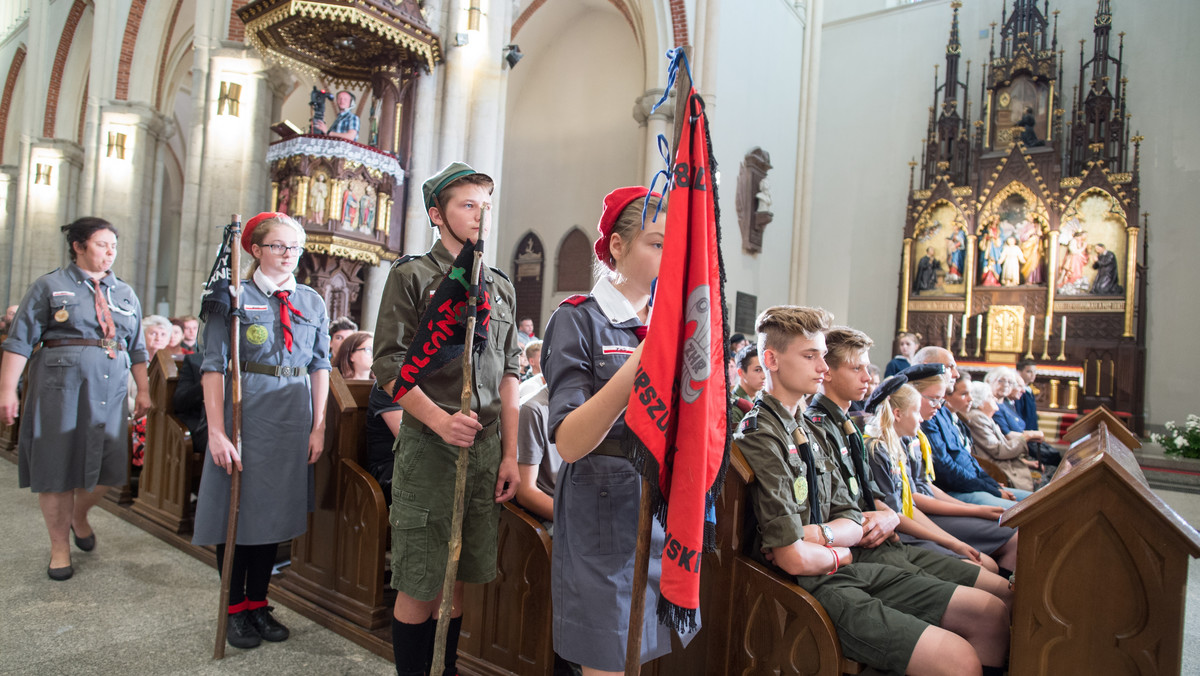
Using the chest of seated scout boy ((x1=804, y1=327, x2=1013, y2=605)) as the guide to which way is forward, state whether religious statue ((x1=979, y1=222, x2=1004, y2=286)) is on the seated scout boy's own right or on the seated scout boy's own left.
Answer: on the seated scout boy's own left

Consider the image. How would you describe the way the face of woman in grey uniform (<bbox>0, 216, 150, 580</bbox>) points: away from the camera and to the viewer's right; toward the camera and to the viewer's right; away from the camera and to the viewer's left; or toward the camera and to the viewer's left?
toward the camera and to the viewer's right

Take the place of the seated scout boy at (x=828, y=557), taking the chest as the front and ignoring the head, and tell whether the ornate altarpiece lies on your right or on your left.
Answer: on your left

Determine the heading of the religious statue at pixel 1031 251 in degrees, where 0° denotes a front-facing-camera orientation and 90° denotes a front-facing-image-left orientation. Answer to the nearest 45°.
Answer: approximately 45°

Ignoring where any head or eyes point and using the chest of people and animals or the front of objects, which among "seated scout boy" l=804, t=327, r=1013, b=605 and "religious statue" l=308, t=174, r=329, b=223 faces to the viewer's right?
the seated scout boy

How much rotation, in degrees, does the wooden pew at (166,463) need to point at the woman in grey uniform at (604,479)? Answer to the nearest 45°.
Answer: approximately 45° to its right

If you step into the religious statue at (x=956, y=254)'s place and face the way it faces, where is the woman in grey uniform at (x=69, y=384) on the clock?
The woman in grey uniform is roughly at 11 o'clock from the religious statue.
